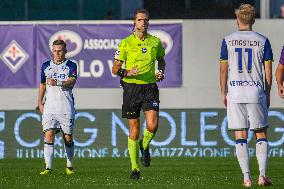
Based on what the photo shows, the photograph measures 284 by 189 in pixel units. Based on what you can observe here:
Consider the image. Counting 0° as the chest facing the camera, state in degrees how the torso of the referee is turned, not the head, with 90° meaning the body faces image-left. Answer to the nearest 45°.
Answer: approximately 0°
